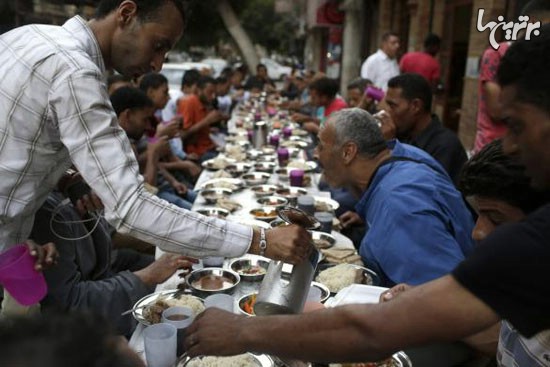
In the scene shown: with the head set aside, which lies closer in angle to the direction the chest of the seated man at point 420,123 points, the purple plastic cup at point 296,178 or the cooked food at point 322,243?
the purple plastic cup

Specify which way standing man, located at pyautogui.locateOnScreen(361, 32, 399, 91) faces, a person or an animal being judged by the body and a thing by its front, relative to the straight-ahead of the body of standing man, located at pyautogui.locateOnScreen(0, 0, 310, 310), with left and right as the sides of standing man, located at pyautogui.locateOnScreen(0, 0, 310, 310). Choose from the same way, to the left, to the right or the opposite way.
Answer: to the right

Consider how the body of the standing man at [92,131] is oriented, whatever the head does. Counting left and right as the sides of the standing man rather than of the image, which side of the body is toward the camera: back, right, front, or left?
right

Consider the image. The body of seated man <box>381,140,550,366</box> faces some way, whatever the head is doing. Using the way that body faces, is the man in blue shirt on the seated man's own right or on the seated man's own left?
on the seated man's own right

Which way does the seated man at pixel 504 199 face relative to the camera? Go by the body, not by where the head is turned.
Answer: to the viewer's left

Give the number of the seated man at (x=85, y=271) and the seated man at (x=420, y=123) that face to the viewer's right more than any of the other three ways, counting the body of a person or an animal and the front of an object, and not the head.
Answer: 1

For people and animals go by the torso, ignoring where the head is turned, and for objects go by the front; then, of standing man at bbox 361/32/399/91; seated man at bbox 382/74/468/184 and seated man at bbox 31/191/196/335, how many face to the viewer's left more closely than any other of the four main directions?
1

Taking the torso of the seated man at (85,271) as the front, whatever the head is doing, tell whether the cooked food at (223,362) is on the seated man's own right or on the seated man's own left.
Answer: on the seated man's own right

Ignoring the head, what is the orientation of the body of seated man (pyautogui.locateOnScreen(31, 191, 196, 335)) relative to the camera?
to the viewer's right

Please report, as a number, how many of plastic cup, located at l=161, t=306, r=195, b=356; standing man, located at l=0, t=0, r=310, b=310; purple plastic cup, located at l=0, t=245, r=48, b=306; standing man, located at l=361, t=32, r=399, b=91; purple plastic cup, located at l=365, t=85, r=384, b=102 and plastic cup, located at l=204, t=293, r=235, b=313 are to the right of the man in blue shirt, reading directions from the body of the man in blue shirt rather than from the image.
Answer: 2

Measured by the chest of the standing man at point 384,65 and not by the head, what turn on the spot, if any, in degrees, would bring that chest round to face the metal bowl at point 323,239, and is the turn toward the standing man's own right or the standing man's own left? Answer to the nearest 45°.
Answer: approximately 45° to the standing man's own right

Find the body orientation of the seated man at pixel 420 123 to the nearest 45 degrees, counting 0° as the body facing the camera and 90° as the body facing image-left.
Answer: approximately 90°

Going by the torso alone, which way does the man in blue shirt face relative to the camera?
to the viewer's left
